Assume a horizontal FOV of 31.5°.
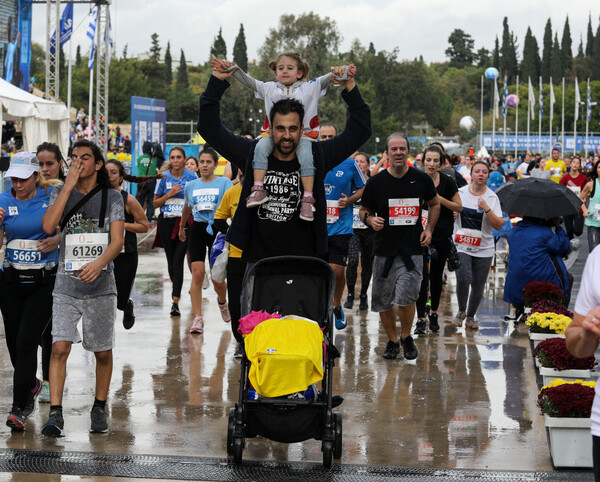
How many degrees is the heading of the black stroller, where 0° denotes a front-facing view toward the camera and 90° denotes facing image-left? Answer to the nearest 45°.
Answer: approximately 0°

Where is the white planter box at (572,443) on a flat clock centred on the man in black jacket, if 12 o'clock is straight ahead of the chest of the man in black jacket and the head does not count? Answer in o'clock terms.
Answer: The white planter box is roughly at 10 o'clock from the man in black jacket.

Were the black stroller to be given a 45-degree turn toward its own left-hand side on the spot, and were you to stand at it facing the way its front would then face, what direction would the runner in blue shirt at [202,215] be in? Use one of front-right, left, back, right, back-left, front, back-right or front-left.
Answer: back-left

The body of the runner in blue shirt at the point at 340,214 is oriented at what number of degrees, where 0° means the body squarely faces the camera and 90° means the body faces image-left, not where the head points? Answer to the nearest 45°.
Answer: approximately 0°

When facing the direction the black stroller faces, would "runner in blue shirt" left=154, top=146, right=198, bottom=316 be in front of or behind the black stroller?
behind

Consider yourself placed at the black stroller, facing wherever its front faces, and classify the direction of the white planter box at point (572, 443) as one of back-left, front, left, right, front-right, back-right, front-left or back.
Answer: left

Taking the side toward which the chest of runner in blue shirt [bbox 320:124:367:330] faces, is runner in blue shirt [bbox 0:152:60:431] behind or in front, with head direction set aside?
in front

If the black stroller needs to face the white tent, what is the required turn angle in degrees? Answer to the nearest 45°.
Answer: approximately 180°

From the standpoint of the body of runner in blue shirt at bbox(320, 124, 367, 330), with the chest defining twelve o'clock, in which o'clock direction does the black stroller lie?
The black stroller is roughly at 12 o'clock from the runner in blue shirt.
